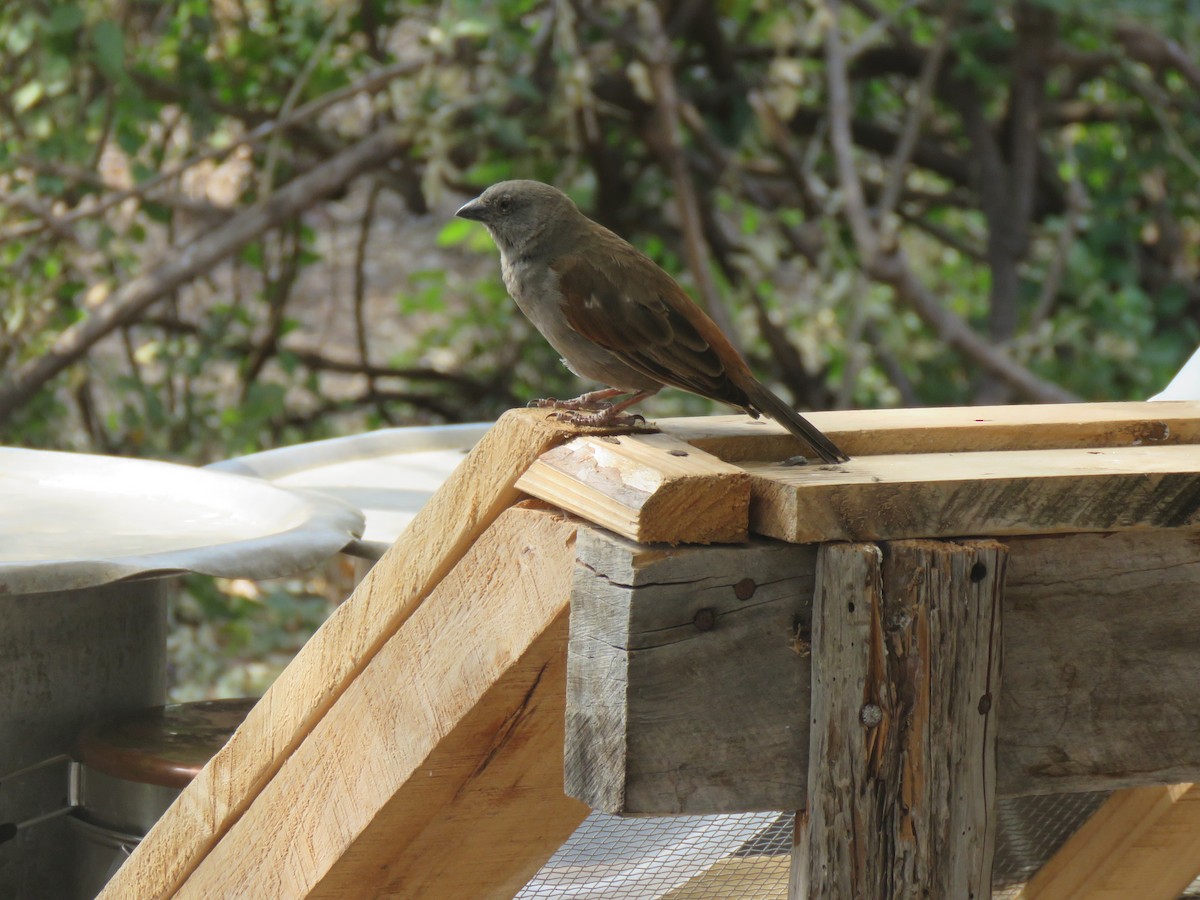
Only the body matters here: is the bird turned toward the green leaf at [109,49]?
no

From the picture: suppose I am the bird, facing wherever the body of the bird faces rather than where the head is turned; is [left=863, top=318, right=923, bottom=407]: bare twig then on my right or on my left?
on my right

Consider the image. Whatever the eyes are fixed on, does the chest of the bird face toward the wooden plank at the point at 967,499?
no

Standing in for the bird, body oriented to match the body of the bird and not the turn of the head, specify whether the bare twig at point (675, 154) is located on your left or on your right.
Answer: on your right

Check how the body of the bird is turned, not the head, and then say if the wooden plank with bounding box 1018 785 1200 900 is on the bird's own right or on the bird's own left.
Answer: on the bird's own left

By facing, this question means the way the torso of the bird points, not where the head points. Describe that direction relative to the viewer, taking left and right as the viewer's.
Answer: facing to the left of the viewer

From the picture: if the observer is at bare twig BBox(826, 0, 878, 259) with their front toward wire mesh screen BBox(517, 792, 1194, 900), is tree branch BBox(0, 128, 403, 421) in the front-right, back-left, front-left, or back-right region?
front-right

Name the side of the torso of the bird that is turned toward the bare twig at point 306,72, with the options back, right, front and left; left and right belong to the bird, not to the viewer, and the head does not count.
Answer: right

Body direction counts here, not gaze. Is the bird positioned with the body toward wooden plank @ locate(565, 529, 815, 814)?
no

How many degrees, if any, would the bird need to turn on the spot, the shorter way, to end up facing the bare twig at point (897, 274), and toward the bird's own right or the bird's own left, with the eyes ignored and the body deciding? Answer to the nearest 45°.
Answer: approximately 90° to the bird's own right

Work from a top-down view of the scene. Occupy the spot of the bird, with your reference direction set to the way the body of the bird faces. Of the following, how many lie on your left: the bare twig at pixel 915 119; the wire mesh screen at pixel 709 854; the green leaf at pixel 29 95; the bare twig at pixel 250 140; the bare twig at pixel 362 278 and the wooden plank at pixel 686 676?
2

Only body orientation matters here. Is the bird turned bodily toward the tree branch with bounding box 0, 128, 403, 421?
no

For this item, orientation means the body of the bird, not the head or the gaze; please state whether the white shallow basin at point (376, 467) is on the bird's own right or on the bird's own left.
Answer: on the bird's own right

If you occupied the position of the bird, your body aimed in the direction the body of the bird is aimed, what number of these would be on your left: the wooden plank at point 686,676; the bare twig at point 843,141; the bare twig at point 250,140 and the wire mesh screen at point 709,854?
2

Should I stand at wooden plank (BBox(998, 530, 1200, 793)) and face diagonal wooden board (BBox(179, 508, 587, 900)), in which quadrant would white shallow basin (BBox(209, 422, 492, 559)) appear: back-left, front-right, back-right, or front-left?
front-right

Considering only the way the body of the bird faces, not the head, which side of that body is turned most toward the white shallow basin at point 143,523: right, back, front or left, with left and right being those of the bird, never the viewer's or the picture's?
front

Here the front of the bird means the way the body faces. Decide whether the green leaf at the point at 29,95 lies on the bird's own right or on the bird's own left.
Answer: on the bird's own right

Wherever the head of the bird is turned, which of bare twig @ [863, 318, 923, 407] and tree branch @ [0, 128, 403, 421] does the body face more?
the tree branch
